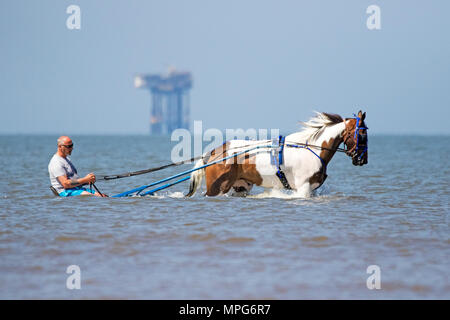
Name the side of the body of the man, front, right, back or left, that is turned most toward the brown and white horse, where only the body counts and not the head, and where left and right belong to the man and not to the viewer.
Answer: front

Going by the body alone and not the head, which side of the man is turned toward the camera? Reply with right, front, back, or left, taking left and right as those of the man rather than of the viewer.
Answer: right

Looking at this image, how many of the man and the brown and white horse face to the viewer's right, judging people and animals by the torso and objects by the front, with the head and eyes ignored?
2

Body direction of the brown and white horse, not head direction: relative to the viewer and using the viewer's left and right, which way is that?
facing to the right of the viewer

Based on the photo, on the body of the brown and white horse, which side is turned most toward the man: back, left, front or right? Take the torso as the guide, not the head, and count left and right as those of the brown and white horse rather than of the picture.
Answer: back
